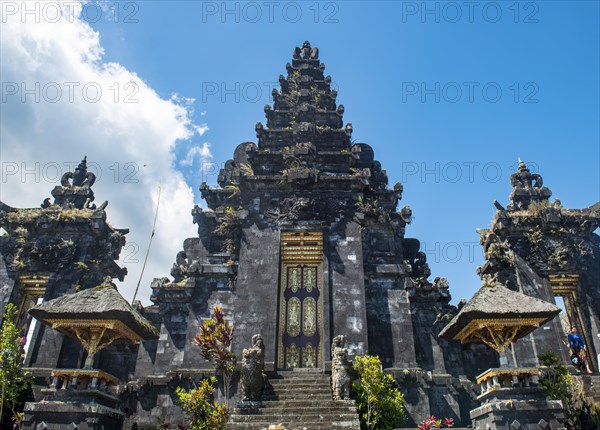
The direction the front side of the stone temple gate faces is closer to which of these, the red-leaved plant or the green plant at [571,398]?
the red-leaved plant

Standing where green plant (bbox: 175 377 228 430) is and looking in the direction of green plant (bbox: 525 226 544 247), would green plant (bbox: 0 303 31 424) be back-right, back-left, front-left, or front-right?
back-left

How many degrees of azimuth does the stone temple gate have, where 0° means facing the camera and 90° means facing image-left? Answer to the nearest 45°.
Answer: approximately 0°

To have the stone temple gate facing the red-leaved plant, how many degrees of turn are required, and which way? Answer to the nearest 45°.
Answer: approximately 45° to its right

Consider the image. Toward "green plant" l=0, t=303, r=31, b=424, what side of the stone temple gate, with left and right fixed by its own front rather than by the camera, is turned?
right

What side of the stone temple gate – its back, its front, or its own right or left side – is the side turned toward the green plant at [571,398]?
left
